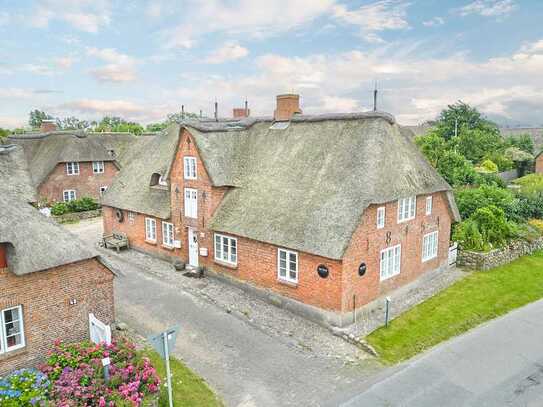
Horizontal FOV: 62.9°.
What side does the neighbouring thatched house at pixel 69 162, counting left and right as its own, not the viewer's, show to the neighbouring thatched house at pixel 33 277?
front

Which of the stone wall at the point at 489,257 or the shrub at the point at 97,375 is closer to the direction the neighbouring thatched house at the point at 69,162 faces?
the shrub

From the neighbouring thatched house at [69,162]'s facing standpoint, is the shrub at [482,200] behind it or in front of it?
in front

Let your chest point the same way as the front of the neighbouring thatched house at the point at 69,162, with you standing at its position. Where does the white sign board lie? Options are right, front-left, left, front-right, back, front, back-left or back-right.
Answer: front

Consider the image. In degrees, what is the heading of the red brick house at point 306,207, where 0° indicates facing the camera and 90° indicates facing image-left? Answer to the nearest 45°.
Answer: approximately 45°

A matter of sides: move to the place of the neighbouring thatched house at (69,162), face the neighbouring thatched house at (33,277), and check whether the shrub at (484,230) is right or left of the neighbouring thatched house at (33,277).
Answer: left

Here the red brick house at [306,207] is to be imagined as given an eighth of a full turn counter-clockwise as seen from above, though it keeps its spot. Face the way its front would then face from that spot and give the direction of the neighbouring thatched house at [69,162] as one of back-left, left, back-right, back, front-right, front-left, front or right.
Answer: back-right

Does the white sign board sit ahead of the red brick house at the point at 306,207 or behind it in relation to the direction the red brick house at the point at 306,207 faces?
ahead

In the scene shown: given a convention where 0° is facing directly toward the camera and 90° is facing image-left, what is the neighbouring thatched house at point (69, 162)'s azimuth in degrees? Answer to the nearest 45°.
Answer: approximately 0°

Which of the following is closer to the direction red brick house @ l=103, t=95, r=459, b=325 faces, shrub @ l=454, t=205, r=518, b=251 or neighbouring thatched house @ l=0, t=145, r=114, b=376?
the neighbouring thatched house

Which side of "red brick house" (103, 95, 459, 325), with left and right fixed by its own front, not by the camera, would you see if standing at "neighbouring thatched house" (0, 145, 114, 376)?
front

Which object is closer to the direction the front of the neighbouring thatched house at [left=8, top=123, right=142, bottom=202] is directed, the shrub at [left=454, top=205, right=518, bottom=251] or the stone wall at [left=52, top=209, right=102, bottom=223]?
the stone wall

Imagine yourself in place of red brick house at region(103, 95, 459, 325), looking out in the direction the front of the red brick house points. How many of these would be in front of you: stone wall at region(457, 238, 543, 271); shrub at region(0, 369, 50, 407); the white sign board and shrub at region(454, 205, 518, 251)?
2

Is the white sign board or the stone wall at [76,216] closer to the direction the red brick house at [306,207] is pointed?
the white sign board

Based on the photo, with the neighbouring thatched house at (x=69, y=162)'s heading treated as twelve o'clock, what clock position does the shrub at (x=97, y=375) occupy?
The shrub is roughly at 12 o'clock from the neighbouring thatched house.
